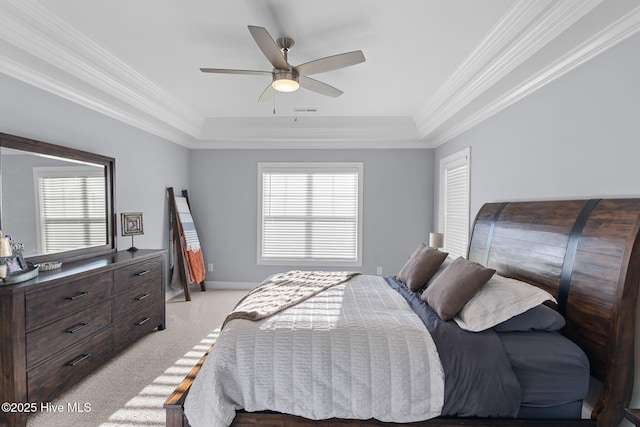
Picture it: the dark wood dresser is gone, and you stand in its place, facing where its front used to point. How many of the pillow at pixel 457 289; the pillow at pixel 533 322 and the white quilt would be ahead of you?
3

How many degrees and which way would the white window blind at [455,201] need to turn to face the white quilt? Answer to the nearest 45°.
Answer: approximately 45° to its left

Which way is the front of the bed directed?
to the viewer's left

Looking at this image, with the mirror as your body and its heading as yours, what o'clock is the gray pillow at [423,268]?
The gray pillow is roughly at 12 o'clock from the mirror.

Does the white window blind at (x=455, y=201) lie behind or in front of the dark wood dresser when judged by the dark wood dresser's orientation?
in front

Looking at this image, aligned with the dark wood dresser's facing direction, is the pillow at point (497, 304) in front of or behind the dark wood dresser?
in front

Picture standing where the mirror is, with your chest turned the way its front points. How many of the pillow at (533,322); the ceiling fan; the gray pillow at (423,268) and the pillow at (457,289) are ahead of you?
4

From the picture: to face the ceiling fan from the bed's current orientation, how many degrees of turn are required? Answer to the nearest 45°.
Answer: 0° — it already faces it

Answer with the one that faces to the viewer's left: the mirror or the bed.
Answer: the bed

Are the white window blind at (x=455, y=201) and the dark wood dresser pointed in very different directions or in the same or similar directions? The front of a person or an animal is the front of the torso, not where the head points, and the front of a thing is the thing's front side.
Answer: very different directions
